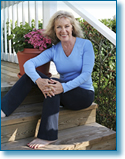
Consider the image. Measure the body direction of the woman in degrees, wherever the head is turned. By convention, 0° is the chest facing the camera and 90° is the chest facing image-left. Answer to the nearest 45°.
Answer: approximately 45°

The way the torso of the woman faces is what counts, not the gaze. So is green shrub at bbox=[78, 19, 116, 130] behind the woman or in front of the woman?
behind
